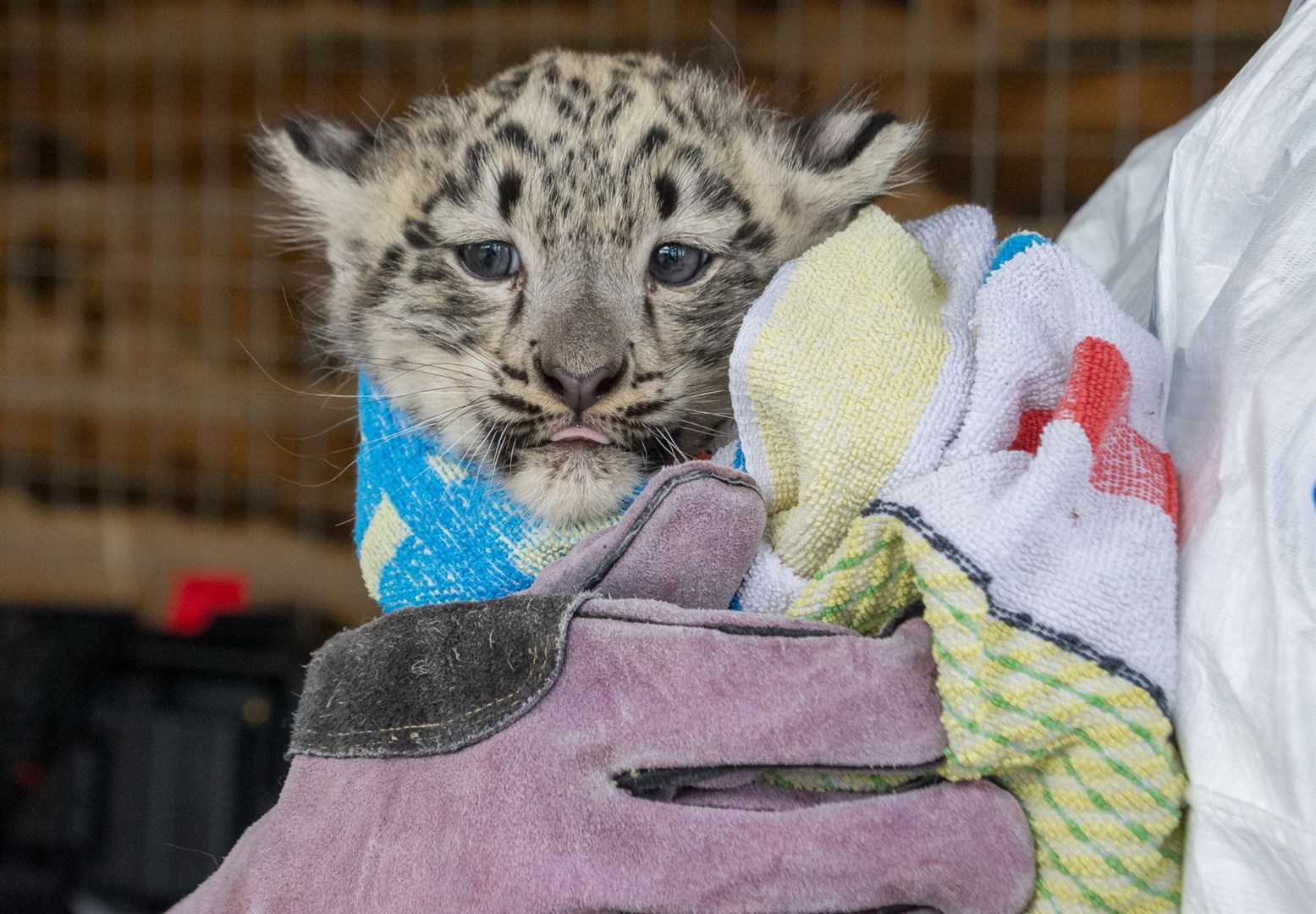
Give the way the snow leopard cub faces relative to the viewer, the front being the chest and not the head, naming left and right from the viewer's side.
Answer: facing the viewer

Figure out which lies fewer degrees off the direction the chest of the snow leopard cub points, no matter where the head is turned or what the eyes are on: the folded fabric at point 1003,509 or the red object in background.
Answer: the folded fabric

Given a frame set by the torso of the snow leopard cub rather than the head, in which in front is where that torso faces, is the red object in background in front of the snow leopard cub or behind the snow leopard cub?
behind

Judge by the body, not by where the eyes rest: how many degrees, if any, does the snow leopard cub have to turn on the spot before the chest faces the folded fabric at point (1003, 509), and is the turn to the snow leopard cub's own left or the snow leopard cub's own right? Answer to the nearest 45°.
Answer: approximately 45° to the snow leopard cub's own left
